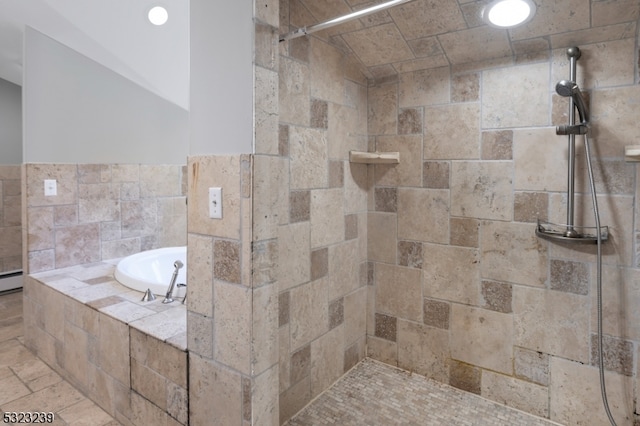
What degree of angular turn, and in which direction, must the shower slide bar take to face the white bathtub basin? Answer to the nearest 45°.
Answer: approximately 45° to its right

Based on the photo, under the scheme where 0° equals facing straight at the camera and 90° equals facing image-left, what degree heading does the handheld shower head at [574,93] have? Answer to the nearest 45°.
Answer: approximately 45°

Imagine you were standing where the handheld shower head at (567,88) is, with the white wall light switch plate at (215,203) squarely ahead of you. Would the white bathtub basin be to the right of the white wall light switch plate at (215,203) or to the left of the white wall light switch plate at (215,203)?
right

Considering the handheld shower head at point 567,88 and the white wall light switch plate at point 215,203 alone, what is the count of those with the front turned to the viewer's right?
0

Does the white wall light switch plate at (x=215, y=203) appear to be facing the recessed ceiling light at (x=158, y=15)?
no

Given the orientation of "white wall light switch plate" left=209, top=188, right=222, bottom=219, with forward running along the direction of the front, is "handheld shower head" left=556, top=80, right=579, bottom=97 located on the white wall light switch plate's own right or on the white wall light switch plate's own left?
on the white wall light switch plate's own left

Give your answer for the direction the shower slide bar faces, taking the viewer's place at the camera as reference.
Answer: facing the viewer and to the left of the viewer

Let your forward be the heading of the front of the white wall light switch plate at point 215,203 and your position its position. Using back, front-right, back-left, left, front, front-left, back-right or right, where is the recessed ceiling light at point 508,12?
left

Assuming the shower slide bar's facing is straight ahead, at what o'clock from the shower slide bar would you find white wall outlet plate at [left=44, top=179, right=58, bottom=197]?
The white wall outlet plate is roughly at 1 o'clock from the shower slide bar.

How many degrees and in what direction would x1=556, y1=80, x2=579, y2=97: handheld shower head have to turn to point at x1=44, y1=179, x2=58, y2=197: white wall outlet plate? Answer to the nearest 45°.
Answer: approximately 45° to its right

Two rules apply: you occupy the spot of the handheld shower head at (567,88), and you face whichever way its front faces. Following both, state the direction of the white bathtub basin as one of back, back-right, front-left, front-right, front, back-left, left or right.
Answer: front-right

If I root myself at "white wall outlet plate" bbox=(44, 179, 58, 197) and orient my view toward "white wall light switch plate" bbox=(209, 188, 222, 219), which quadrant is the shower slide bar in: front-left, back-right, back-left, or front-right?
front-left

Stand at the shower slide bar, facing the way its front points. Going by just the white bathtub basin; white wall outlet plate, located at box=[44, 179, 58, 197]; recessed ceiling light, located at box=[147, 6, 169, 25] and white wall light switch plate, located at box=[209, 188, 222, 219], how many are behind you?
0

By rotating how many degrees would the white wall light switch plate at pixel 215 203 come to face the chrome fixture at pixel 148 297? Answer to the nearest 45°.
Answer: approximately 135° to its right

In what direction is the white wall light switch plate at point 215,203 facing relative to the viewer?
toward the camera

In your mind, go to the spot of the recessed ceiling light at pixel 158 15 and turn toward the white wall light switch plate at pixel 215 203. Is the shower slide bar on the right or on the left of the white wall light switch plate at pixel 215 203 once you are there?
left
